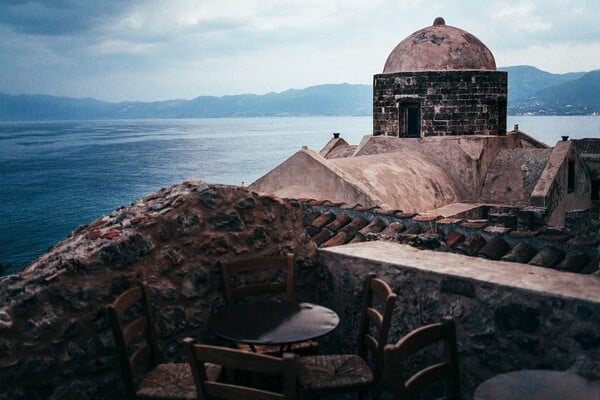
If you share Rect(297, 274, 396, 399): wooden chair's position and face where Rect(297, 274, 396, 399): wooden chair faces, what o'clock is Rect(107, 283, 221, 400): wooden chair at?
Rect(107, 283, 221, 400): wooden chair is roughly at 12 o'clock from Rect(297, 274, 396, 399): wooden chair.

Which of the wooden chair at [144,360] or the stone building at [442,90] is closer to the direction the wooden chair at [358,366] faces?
the wooden chair

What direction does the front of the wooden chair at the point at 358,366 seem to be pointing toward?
to the viewer's left

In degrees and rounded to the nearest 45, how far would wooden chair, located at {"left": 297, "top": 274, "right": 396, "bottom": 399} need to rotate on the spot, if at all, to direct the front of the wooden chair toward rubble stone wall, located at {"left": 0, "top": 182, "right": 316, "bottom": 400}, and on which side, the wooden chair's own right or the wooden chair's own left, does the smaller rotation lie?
0° — it already faces it

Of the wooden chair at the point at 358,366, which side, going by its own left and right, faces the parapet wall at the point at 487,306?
back

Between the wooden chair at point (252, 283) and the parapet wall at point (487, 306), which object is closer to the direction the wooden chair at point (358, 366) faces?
the wooden chair

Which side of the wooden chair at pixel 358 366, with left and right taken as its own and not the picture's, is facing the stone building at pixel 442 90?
right
